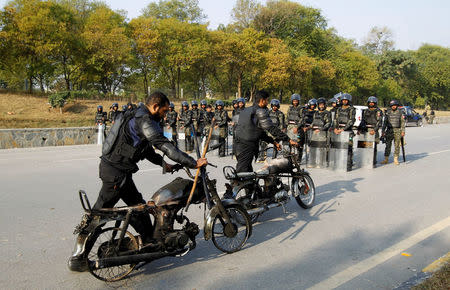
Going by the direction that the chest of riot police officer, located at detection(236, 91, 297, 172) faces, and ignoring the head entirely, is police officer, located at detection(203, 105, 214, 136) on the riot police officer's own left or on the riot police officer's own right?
on the riot police officer's own left

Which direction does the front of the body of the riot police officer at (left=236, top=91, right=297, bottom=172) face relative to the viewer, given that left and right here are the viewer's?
facing away from the viewer and to the right of the viewer

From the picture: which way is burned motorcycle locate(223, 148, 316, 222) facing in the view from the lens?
facing away from the viewer and to the right of the viewer

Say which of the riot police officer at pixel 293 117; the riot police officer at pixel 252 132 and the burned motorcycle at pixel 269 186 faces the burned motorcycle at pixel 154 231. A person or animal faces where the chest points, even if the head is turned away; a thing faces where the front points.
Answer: the riot police officer at pixel 293 117

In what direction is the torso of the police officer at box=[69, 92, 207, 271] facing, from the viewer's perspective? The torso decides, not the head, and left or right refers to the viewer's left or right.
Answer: facing to the right of the viewer

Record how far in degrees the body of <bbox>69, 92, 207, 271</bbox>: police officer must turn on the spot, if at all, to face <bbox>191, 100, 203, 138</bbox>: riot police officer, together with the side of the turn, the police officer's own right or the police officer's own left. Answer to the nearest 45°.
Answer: approximately 90° to the police officer's own left

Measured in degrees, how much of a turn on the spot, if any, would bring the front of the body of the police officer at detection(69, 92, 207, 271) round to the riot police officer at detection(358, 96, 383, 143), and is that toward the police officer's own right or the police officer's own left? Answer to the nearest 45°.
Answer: approximately 45° to the police officer's own left

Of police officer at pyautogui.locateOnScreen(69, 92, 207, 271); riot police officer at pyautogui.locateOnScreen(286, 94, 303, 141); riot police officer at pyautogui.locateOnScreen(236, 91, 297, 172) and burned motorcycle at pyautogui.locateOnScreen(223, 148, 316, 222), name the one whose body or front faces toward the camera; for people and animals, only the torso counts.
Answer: riot police officer at pyautogui.locateOnScreen(286, 94, 303, 141)
